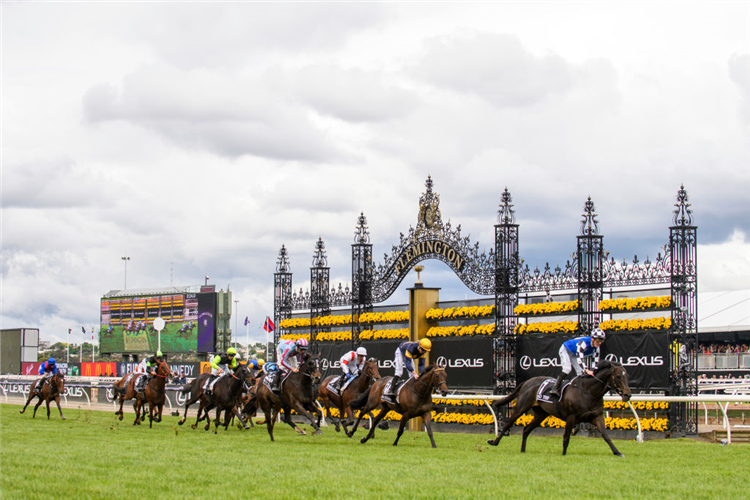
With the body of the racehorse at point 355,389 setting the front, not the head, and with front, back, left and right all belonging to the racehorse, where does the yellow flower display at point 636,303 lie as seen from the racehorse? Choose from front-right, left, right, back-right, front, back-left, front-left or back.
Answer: front-left

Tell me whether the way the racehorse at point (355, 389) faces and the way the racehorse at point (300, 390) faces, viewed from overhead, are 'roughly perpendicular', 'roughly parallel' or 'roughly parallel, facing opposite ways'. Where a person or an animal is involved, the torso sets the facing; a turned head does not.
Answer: roughly parallel

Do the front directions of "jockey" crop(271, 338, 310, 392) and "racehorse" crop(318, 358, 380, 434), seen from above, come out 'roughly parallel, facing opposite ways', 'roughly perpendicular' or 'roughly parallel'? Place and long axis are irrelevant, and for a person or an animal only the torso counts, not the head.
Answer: roughly parallel

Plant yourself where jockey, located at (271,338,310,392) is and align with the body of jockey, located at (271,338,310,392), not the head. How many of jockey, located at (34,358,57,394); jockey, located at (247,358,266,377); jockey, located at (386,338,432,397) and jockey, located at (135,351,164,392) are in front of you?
1

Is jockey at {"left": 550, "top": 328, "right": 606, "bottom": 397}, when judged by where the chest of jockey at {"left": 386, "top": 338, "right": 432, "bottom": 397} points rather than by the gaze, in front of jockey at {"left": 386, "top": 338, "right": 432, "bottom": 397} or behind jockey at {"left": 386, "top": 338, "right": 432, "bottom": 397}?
in front

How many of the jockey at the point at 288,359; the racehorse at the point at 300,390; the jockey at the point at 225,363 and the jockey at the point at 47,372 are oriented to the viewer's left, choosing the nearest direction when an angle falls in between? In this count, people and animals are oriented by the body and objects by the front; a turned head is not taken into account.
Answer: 0

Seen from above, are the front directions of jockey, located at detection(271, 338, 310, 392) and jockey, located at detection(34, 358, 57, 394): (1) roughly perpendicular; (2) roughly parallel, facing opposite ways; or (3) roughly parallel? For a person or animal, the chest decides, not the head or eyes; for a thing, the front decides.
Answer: roughly parallel

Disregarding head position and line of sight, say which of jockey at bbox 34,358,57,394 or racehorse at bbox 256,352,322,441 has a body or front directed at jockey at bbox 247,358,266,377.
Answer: jockey at bbox 34,358,57,394

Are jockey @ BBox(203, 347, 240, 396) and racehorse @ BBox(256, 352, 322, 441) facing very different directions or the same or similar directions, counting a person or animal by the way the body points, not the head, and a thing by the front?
same or similar directions

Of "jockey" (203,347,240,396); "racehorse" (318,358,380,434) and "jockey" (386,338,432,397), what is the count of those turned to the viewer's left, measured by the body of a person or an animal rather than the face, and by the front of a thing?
0

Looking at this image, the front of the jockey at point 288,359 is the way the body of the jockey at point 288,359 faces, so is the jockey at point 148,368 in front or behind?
behind

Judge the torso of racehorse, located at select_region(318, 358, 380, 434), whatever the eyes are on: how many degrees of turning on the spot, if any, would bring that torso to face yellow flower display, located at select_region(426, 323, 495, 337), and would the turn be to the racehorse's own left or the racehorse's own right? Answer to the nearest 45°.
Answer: approximately 90° to the racehorse's own left

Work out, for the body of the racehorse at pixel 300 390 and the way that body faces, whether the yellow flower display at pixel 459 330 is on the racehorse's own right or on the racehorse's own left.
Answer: on the racehorse's own left

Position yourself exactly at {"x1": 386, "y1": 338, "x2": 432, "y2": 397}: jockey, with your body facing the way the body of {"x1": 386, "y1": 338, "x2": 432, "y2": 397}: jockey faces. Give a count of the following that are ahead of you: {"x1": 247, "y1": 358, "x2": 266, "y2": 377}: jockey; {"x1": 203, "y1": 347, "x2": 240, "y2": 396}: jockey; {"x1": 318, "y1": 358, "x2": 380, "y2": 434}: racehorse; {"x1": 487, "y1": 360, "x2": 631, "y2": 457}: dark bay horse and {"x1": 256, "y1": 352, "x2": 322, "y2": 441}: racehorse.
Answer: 1

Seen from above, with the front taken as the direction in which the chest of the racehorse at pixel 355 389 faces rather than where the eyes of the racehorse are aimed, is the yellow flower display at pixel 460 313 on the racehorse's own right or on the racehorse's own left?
on the racehorse's own left
